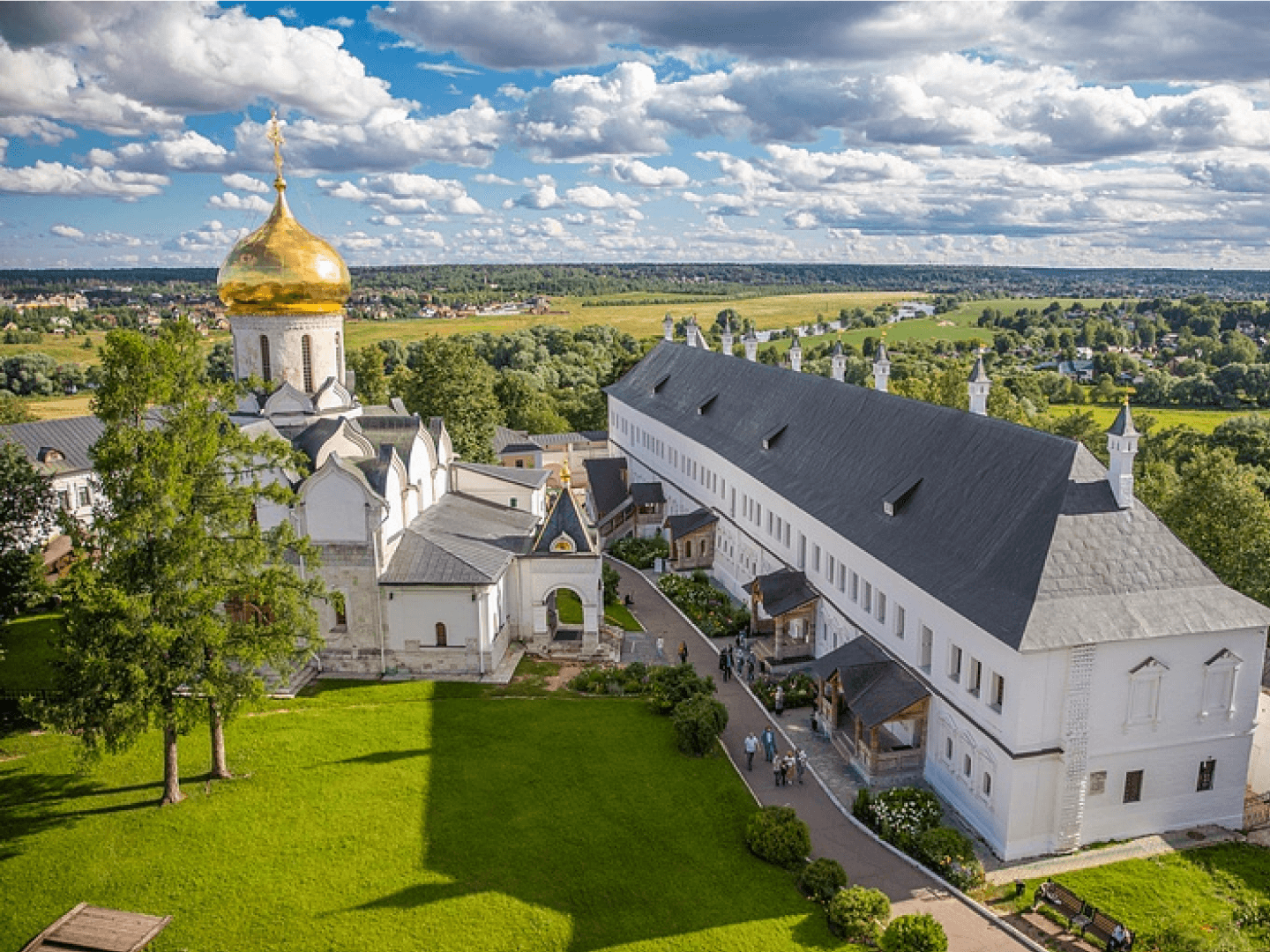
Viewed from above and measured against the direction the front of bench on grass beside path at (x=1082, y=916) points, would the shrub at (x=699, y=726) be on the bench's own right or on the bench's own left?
on the bench's own right

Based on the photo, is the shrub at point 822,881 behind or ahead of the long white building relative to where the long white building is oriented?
ahead

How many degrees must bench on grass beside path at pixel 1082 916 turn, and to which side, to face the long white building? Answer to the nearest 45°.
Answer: approximately 135° to its right

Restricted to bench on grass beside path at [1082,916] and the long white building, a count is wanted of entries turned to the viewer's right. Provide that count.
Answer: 0

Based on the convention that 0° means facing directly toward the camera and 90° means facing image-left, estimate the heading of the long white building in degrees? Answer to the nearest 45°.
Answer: approximately 45°

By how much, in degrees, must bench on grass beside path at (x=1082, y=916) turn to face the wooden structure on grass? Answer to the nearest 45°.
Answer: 0° — it already faces it

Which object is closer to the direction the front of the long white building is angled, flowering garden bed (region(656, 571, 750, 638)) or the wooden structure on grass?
the wooden structure on grass
